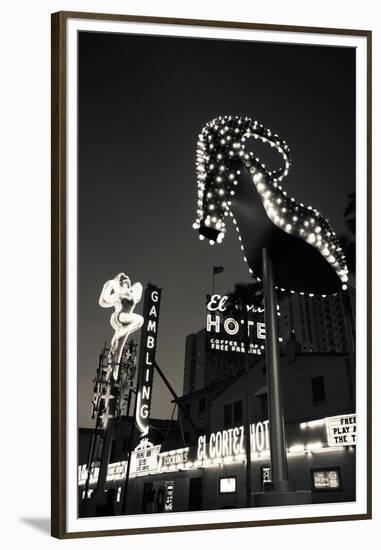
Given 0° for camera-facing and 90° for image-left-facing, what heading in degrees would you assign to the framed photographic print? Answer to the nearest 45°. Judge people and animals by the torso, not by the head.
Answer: approximately 315°
